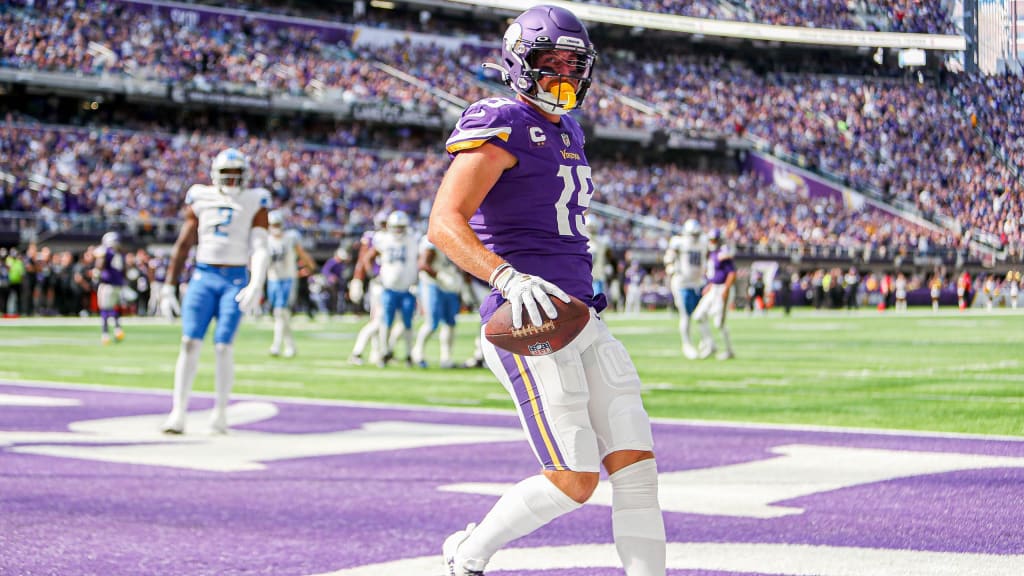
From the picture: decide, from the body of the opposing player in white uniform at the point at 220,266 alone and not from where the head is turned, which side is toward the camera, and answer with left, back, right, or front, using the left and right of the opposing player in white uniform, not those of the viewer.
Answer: front

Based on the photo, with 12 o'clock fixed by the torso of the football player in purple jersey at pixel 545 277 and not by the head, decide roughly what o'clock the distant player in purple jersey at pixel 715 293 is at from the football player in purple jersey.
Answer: The distant player in purple jersey is roughly at 8 o'clock from the football player in purple jersey.

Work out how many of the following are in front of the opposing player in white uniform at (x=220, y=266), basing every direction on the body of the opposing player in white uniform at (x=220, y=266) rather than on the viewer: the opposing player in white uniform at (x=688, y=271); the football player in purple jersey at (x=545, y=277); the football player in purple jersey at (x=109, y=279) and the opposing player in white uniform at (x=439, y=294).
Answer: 1

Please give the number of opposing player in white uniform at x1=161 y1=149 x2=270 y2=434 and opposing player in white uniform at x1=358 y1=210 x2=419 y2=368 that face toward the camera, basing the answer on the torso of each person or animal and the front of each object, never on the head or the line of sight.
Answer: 2

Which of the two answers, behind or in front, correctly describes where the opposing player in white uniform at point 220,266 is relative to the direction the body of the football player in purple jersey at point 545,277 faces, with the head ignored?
behind

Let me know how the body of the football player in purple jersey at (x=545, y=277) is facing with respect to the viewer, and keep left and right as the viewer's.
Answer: facing the viewer and to the right of the viewer

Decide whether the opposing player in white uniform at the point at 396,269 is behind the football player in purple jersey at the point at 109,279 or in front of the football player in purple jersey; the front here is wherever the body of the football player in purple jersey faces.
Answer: in front

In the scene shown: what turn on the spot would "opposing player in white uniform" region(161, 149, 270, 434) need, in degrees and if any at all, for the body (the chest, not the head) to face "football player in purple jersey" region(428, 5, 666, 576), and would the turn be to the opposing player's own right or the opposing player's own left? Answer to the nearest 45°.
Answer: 0° — they already face them

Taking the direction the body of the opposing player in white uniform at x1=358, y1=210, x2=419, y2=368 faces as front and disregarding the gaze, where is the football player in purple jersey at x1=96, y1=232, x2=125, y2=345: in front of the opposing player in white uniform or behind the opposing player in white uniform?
behind

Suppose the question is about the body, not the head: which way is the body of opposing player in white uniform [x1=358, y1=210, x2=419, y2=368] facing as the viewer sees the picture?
toward the camera
